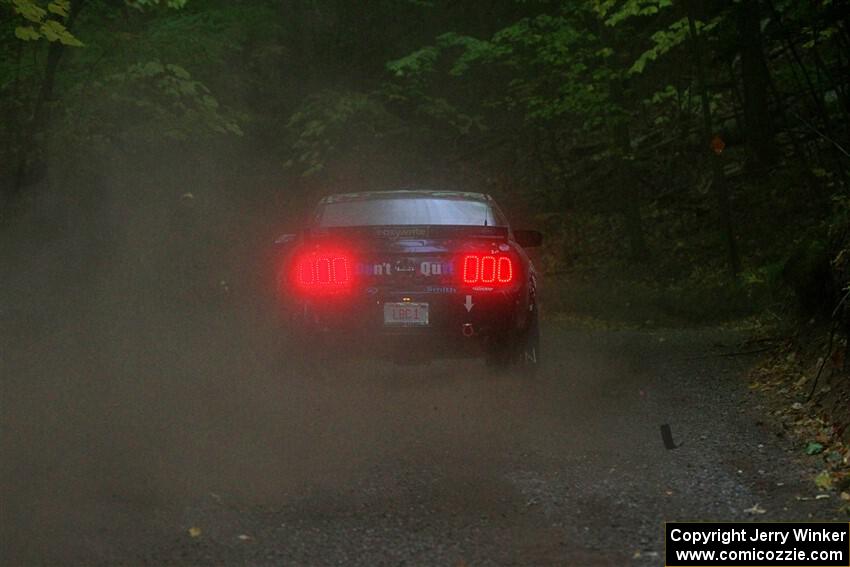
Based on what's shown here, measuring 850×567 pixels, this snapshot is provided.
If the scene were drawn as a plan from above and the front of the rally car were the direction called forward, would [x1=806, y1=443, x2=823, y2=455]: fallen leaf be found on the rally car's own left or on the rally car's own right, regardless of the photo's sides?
on the rally car's own right

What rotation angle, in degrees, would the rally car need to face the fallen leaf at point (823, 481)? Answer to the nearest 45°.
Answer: approximately 135° to its right

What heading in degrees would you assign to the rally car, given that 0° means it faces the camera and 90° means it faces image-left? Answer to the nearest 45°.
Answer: approximately 180°
